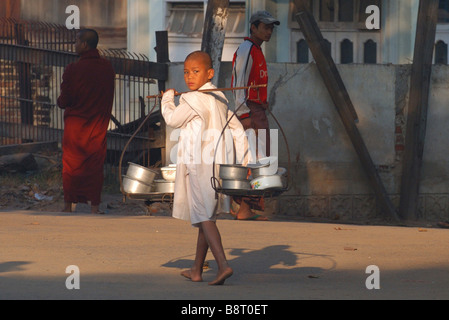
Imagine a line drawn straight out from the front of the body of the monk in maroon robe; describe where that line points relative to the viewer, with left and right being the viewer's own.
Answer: facing away from the viewer and to the left of the viewer

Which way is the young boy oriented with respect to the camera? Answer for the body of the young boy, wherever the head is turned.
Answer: to the viewer's left

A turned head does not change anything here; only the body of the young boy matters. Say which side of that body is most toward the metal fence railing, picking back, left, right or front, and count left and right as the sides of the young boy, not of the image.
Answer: right

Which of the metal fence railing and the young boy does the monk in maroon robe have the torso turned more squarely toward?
the metal fence railing

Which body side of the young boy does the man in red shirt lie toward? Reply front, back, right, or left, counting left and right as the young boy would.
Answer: right

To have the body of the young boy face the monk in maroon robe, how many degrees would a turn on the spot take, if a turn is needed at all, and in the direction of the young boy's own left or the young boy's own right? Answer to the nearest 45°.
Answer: approximately 90° to the young boy's own right
